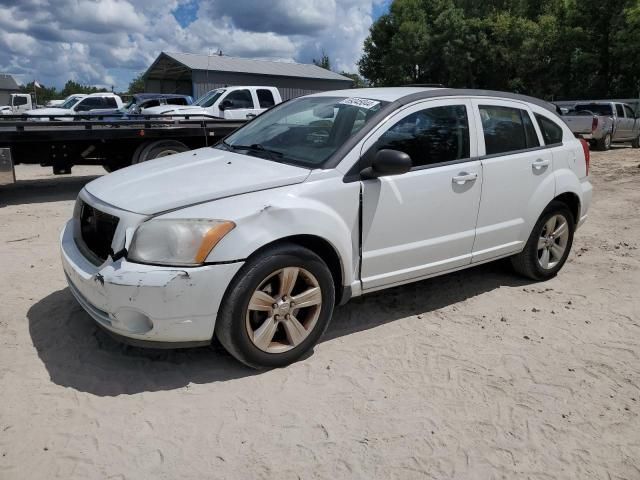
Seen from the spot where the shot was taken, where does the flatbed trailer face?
facing to the left of the viewer

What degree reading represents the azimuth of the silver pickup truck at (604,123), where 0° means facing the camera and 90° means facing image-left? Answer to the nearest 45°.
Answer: approximately 225°

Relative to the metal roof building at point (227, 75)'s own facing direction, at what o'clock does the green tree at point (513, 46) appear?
The green tree is roughly at 8 o'clock from the metal roof building.

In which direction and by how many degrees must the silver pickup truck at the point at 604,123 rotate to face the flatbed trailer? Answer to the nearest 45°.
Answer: approximately 180°

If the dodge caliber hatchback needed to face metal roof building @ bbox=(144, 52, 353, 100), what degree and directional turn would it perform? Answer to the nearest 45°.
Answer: approximately 135° to its right

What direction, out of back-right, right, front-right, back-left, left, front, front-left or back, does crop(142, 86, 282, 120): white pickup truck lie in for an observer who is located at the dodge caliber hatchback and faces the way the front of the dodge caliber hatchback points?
back-right

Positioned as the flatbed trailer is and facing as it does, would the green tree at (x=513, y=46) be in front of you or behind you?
behind

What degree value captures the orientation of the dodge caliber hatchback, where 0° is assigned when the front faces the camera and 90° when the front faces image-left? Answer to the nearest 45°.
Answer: approximately 45°
